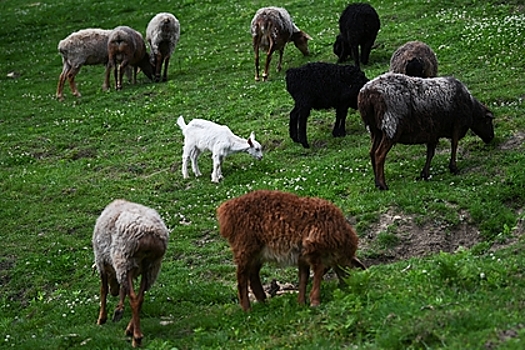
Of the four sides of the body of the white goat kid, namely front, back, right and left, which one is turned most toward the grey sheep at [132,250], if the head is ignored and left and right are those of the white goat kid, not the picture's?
right

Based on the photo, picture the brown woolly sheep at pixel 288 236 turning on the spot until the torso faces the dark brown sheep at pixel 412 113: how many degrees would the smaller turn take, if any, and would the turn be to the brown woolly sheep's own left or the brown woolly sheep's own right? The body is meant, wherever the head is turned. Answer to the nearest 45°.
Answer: approximately 45° to the brown woolly sheep's own left

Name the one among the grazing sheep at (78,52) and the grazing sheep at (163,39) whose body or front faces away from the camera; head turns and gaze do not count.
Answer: the grazing sheep at (163,39)

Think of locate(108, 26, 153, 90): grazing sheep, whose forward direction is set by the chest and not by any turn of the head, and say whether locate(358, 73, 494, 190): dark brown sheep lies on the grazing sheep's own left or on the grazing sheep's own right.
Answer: on the grazing sheep's own right

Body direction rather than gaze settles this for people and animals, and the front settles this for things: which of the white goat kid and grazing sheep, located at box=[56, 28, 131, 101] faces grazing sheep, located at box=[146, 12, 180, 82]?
grazing sheep, located at box=[56, 28, 131, 101]

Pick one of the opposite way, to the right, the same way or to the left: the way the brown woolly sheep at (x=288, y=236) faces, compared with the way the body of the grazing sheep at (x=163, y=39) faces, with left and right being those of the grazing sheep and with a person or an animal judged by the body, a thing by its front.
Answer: to the right

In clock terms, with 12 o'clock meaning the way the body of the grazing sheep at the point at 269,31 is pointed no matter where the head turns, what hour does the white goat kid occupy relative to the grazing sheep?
The white goat kid is roughly at 5 o'clock from the grazing sheep.

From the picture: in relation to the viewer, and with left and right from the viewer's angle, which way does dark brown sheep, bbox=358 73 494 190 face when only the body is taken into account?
facing away from the viewer and to the right of the viewer

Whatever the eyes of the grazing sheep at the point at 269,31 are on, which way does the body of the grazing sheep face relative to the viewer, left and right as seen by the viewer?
facing away from the viewer and to the right of the viewer

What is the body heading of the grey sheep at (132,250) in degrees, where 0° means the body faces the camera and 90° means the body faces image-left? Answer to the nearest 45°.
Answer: approximately 135°
